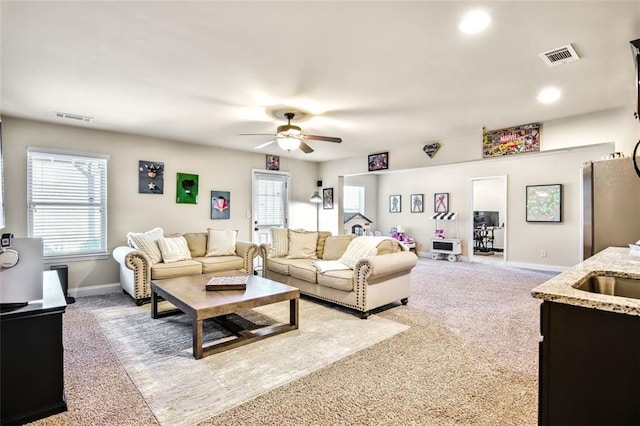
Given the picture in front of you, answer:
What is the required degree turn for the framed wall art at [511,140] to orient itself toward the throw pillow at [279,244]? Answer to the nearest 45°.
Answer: approximately 90° to its right

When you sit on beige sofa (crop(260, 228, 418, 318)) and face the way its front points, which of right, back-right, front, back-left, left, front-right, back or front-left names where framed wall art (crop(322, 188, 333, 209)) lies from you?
back-right

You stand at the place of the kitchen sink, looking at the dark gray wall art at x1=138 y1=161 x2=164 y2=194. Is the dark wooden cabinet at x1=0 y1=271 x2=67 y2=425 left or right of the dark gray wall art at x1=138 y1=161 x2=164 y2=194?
left

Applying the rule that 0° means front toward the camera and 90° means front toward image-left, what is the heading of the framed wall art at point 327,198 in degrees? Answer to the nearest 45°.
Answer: approximately 45°

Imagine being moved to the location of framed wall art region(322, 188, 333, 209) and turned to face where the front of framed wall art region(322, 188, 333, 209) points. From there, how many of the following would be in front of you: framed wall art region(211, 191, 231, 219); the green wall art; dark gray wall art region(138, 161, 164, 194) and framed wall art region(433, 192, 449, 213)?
3

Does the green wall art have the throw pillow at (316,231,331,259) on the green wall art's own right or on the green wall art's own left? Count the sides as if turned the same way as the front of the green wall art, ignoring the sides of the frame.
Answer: on the green wall art's own left

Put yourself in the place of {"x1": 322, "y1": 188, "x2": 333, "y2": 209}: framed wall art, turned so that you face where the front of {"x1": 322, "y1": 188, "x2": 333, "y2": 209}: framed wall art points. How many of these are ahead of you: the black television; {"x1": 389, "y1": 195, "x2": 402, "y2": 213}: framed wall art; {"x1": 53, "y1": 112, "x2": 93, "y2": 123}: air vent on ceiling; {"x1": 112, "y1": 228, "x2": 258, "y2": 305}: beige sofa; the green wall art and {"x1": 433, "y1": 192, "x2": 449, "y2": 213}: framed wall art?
3

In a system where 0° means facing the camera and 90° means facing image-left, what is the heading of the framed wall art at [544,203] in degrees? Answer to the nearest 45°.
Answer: approximately 0°

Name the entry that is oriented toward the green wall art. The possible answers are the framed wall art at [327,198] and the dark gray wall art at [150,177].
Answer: the framed wall art at [327,198]

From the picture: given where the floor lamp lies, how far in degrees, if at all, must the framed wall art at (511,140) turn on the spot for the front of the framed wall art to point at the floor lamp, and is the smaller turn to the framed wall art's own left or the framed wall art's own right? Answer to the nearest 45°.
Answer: approximately 90° to the framed wall art's own right
